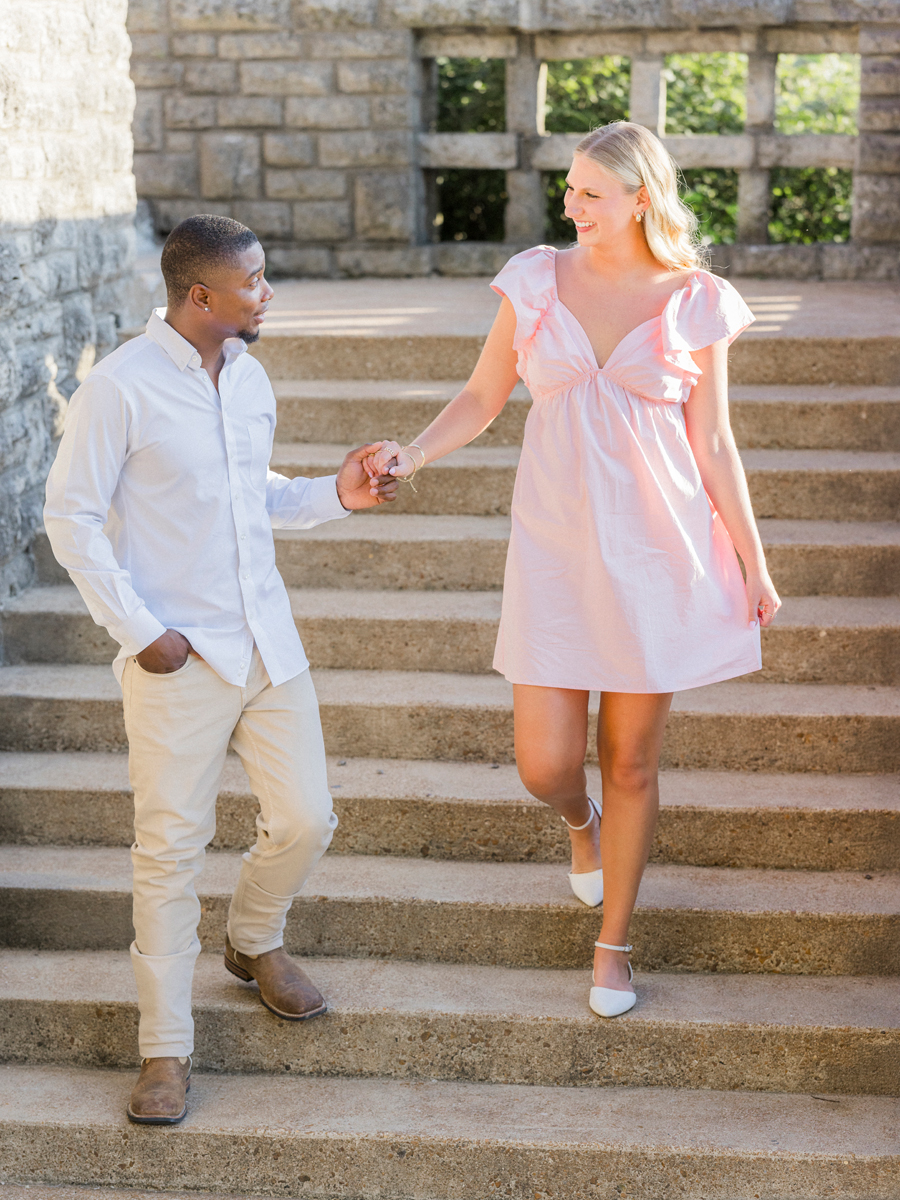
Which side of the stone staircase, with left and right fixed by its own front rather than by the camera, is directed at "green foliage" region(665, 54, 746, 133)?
back

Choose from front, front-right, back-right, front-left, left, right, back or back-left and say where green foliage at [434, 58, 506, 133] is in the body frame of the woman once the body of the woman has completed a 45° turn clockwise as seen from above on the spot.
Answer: back-right

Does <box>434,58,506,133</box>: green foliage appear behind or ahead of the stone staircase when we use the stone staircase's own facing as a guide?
behind

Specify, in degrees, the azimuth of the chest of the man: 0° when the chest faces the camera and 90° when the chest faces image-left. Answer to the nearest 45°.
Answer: approximately 315°

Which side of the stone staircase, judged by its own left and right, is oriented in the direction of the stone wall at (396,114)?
back

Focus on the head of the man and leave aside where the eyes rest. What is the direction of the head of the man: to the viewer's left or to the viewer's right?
to the viewer's right

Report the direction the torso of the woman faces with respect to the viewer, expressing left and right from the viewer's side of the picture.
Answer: facing the viewer

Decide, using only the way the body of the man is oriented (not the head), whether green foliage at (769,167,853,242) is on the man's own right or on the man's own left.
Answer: on the man's own left

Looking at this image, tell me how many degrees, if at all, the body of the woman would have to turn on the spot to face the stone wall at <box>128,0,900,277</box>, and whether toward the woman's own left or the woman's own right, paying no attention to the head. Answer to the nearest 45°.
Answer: approximately 180°

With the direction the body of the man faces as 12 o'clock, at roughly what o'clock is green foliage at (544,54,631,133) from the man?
The green foliage is roughly at 8 o'clock from the man.
